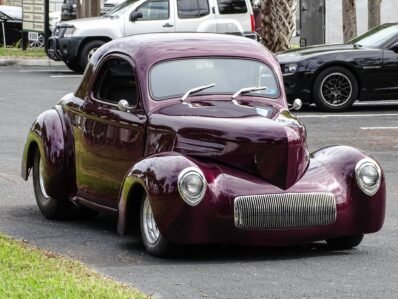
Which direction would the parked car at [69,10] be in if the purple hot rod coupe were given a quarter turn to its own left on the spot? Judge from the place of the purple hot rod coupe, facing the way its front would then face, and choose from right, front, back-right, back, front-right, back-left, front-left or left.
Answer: front-left

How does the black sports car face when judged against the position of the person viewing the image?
facing to the left of the viewer

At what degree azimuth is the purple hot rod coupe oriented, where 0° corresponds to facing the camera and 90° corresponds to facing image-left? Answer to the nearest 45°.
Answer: approximately 315°

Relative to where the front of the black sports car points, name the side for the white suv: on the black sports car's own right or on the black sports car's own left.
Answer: on the black sports car's own right

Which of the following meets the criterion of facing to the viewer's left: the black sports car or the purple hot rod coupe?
the black sports car

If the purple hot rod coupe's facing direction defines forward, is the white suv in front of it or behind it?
behind

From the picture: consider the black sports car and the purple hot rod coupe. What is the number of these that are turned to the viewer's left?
1

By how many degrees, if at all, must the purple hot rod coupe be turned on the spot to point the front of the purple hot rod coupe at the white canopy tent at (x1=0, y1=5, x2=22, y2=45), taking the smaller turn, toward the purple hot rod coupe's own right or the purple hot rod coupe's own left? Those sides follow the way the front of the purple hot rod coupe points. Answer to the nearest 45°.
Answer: approximately 135° to the purple hot rod coupe's own left

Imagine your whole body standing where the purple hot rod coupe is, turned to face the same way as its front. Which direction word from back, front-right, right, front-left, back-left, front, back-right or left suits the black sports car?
back-left

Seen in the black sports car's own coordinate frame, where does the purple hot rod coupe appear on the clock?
The purple hot rod coupe is roughly at 9 o'clock from the black sports car.
